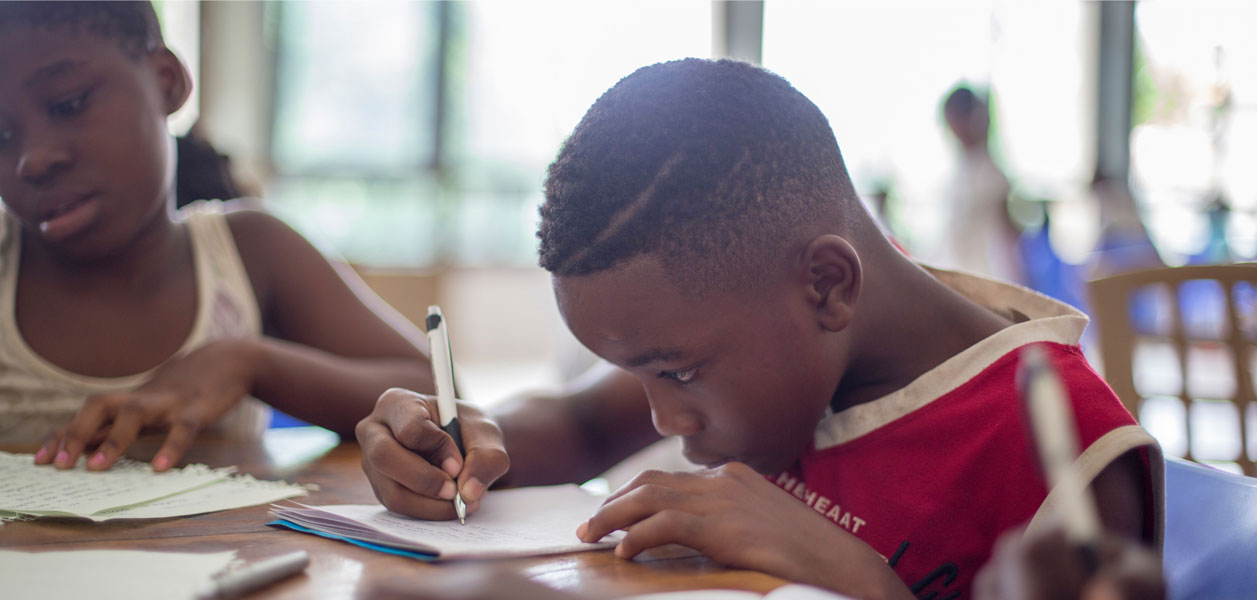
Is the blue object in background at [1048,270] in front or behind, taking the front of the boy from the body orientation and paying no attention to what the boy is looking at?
behind

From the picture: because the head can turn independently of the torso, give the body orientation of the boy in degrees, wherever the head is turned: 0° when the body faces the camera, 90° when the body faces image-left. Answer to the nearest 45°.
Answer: approximately 45°

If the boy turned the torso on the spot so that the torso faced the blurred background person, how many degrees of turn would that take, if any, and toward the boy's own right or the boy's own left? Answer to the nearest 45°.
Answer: approximately 135° to the boy's own right
